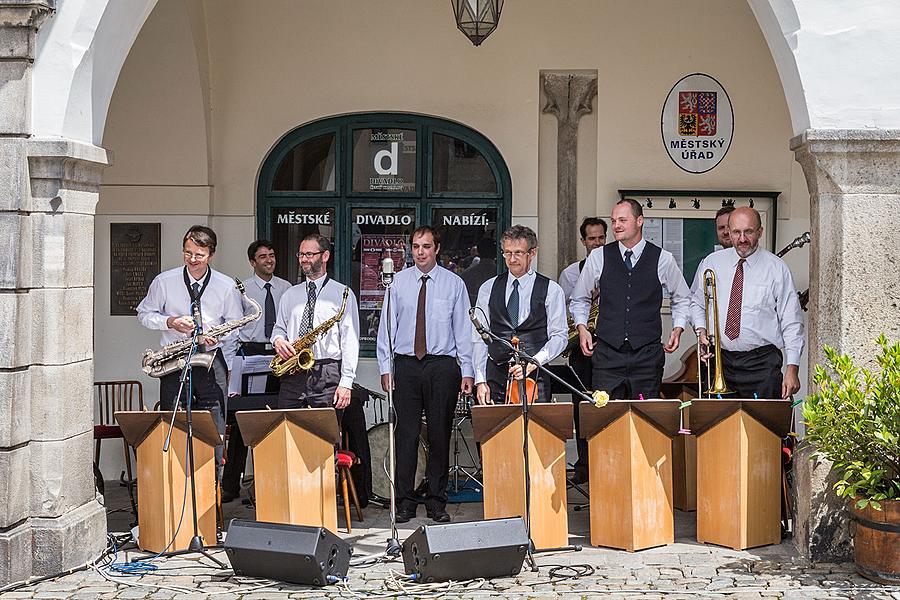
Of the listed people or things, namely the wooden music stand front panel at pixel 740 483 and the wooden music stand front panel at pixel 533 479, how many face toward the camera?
2

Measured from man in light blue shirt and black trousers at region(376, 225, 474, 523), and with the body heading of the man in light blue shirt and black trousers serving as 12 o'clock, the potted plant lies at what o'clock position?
The potted plant is roughly at 10 o'clock from the man in light blue shirt and black trousers.

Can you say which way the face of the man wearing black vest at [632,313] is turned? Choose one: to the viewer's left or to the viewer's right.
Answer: to the viewer's left

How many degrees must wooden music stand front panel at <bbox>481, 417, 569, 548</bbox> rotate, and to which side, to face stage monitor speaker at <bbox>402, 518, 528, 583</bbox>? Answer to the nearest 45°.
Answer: approximately 45° to its right

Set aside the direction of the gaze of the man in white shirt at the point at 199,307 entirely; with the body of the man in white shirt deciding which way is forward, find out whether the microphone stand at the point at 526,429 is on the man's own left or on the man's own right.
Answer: on the man's own left

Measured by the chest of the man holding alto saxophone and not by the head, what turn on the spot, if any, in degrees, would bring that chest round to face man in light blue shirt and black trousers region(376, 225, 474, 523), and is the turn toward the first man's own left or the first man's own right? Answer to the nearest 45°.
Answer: approximately 135° to the first man's own left

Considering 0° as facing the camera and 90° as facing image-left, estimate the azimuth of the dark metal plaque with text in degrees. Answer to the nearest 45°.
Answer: approximately 0°

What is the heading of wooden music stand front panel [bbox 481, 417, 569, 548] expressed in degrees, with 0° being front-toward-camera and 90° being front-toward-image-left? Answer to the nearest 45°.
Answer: approximately 0°

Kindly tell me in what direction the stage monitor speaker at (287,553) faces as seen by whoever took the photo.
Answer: facing away from the viewer and to the right of the viewer

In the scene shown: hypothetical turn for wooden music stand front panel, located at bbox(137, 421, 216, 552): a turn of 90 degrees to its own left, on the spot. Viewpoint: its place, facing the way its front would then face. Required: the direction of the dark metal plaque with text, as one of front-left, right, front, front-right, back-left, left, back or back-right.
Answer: left
